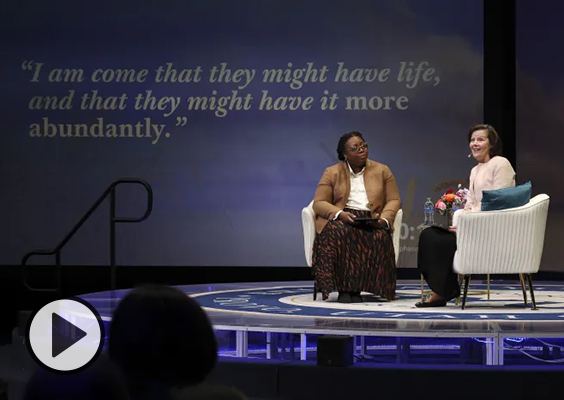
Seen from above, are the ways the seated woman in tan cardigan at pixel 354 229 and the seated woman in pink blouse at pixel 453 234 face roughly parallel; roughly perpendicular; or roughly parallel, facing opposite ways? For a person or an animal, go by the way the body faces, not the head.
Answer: roughly perpendicular

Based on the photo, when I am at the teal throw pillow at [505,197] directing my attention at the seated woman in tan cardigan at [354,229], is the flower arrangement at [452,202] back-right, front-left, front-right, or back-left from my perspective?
front-right

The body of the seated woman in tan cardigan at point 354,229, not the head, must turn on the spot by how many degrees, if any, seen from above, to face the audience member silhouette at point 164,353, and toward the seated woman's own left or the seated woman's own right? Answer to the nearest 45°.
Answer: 0° — they already face them

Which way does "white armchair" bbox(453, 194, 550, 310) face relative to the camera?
to the viewer's left

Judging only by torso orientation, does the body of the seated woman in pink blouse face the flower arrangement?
no

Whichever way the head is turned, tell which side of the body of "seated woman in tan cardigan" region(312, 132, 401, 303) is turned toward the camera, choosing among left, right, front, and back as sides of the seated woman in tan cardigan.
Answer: front

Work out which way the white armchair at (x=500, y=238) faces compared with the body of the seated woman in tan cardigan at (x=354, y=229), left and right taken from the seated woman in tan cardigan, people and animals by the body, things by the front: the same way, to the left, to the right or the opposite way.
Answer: to the right

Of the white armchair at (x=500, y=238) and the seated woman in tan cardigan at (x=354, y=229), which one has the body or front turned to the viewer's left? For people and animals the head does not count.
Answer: the white armchair

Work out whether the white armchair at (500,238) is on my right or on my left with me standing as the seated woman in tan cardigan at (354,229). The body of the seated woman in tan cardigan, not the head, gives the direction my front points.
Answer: on my left

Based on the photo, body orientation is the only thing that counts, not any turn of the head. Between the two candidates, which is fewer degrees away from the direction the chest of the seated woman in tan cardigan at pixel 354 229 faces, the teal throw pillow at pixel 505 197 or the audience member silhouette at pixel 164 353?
the audience member silhouette

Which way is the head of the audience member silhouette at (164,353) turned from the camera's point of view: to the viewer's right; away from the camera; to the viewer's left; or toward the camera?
away from the camera

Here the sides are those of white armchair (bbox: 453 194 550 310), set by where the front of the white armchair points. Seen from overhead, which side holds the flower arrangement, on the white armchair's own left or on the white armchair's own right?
on the white armchair's own right

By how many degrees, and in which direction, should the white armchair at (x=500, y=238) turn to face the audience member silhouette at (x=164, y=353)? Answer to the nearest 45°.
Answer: approximately 90° to its left

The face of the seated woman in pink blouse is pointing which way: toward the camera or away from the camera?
toward the camera

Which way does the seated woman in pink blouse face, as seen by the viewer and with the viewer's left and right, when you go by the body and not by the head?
facing to the left of the viewer

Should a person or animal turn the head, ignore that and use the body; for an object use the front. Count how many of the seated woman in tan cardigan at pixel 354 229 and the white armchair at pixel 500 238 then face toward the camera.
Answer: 1
